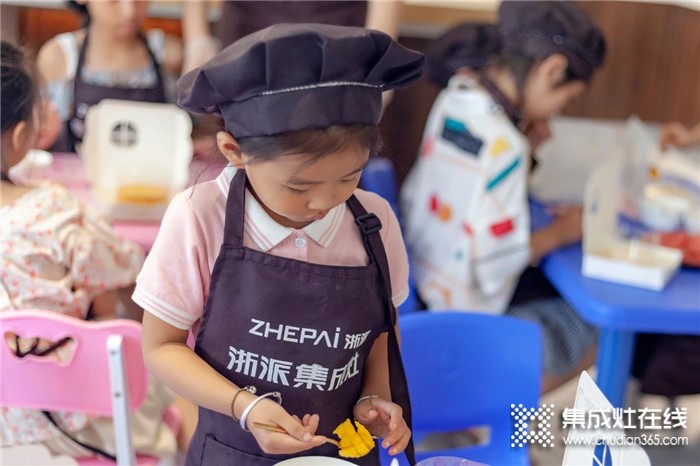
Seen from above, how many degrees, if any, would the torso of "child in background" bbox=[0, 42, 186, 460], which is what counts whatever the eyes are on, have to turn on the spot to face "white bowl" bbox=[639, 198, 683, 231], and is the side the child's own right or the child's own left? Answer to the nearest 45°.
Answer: approximately 45° to the child's own right

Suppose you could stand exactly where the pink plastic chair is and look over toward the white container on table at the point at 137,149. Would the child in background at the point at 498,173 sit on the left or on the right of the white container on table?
right

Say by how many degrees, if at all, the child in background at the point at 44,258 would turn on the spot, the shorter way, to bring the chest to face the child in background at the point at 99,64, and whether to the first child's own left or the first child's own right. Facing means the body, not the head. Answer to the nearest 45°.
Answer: approximately 45° to the first child's own left

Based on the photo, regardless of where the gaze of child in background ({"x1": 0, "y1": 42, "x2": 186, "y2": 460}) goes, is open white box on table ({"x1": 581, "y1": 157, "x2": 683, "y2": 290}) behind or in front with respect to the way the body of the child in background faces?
in front

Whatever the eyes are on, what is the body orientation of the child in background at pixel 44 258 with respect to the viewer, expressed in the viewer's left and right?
facing away from the viewer and to the right of the viewer

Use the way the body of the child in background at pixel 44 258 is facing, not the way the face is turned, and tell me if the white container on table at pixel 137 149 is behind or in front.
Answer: in front

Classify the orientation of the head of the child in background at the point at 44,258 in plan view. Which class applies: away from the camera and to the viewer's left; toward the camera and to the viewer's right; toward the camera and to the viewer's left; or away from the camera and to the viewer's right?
away from the camera and to the viewer's right

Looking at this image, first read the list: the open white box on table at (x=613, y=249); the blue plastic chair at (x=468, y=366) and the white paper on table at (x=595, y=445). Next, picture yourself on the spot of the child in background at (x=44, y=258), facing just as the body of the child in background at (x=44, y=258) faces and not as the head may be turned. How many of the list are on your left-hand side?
0

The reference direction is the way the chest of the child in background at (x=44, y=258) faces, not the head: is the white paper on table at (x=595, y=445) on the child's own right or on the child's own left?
on the child's own right

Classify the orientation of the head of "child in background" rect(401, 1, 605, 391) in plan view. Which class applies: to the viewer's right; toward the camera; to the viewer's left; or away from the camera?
to the viewer's right

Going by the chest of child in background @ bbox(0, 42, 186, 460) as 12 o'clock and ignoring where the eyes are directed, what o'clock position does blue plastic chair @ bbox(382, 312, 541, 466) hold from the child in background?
The blue plastic chair is roughly at 2 o'clock from the child in background.
